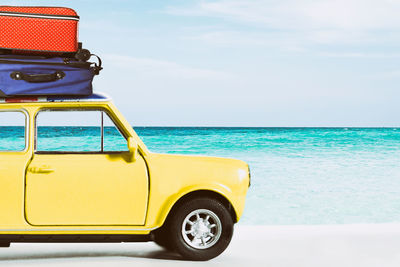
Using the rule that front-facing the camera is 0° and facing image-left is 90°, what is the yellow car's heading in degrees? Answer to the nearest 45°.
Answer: approximately 270°
